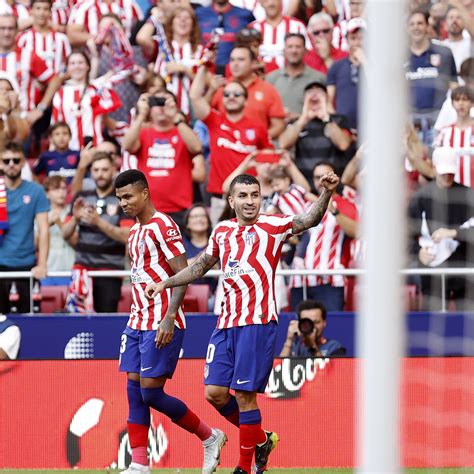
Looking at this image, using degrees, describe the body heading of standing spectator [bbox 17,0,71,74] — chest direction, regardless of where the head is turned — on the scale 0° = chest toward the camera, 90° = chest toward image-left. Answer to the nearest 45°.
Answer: approximately 0°

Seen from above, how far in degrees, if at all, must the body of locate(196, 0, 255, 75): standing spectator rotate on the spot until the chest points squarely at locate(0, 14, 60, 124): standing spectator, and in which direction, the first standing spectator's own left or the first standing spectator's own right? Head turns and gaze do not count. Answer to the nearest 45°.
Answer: approximately 90° to the first standing spectator's own right

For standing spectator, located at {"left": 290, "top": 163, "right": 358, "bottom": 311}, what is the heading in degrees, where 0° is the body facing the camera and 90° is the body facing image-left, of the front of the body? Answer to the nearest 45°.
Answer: approximately 45°

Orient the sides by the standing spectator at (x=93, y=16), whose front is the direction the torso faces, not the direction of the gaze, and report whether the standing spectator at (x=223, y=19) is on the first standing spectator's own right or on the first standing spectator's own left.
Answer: on the first standing spectator's own left
